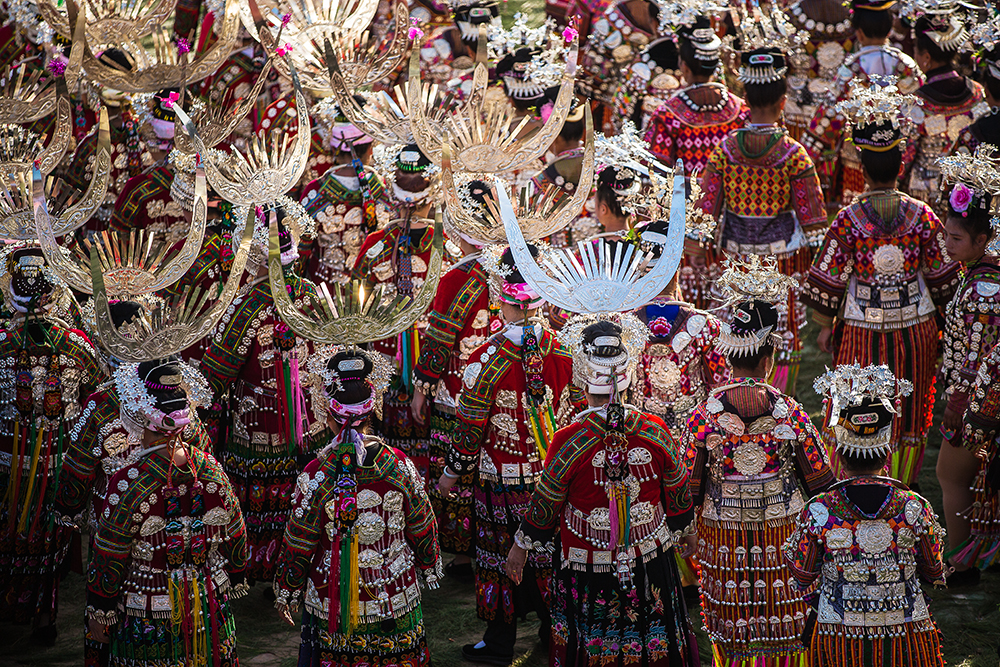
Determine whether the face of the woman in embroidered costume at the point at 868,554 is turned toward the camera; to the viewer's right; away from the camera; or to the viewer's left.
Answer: away from the camera

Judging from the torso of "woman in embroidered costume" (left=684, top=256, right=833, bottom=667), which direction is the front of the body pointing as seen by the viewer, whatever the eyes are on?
away from the camera

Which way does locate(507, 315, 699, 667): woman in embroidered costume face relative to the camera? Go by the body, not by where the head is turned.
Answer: away from the camera

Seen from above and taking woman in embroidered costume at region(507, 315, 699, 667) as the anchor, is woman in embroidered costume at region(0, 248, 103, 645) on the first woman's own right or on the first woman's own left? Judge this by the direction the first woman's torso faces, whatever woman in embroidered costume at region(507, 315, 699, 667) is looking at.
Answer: on the first woman's own left

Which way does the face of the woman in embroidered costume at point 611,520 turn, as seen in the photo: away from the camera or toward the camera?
away from the camera

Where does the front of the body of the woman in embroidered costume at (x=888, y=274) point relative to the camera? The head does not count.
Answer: away from the camera

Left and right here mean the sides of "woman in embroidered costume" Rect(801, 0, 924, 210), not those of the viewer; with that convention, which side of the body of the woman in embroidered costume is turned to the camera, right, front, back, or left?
back

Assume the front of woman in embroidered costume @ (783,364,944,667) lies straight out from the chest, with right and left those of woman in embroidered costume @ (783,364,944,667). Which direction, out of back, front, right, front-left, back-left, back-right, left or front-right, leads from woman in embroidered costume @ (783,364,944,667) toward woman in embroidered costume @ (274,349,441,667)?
left

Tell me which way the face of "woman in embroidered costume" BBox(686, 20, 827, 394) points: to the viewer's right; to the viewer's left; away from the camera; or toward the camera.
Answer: away from the camera

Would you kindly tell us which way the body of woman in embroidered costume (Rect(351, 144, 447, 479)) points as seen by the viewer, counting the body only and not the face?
away from the camera
